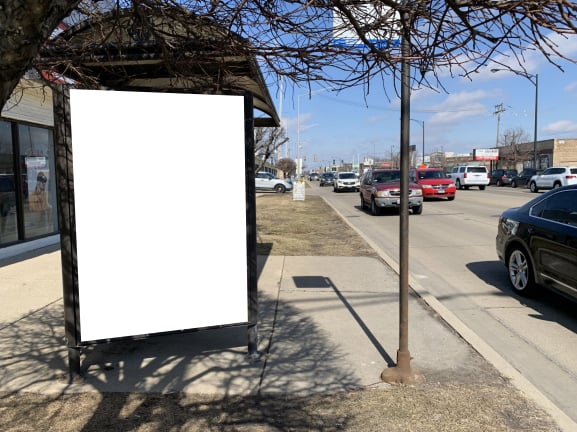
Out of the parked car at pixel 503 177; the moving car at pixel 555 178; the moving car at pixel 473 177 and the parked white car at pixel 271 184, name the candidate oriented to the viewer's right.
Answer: the parked white car at pixel 271 184

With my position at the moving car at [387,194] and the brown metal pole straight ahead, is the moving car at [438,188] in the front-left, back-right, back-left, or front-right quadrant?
back-left

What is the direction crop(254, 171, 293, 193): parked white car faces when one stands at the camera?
facing to the right of the viewer

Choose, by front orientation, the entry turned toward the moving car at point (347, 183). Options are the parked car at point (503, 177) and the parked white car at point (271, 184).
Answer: the parked white car at point (271, 184)

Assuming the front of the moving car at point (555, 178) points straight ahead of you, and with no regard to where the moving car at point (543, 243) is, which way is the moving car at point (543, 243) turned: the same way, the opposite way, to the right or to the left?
the opposite way

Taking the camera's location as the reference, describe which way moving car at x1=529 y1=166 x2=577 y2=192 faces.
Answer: facing away from the viewer and to the left of the viewer

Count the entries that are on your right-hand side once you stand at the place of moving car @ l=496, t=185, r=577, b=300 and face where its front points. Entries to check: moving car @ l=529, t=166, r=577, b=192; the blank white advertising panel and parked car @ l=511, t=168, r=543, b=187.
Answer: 1

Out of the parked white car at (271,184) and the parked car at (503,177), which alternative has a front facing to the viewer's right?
the parked white car at (271,184)

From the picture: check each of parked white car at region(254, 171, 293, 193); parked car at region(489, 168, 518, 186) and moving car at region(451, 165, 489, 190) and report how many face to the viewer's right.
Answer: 1

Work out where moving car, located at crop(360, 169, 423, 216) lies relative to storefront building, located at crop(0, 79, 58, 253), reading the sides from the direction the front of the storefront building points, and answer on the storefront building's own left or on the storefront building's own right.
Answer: on the storefront building's own left

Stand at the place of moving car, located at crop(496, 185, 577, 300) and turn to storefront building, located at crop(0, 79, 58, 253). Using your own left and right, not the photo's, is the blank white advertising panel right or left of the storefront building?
left

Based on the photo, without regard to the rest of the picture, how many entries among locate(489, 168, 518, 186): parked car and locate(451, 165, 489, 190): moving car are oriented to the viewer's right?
0

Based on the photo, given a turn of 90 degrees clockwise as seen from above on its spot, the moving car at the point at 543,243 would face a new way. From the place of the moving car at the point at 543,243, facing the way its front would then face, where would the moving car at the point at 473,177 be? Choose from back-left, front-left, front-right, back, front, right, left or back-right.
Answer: back-right

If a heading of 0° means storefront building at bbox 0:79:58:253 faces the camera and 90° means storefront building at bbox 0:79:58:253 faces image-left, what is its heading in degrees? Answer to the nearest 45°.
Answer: approximately 315°

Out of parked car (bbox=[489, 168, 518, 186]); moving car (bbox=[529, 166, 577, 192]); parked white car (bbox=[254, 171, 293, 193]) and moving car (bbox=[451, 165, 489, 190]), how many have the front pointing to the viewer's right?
1
